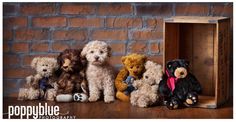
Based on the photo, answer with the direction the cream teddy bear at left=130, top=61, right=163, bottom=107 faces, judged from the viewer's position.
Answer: facing the viewer and to the left of the viewer

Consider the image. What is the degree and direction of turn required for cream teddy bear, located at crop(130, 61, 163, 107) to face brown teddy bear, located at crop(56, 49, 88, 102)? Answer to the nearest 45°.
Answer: approximately 45° to its right

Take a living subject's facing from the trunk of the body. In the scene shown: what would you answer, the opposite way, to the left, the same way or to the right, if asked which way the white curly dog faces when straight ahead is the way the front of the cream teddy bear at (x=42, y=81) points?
the same way

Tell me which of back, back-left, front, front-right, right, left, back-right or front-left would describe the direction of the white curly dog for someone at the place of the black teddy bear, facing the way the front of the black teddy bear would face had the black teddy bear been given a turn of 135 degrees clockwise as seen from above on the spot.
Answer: front-left

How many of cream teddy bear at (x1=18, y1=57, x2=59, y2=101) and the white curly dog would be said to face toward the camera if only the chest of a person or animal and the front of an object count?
2

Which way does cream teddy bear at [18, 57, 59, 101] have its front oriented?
toward the camera

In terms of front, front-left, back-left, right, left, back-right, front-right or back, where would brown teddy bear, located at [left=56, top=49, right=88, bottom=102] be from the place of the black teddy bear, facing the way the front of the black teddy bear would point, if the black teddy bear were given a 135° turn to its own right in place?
front-left

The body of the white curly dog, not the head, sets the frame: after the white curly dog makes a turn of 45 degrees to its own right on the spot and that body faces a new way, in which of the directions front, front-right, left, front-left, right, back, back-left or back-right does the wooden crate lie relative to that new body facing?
back-left
